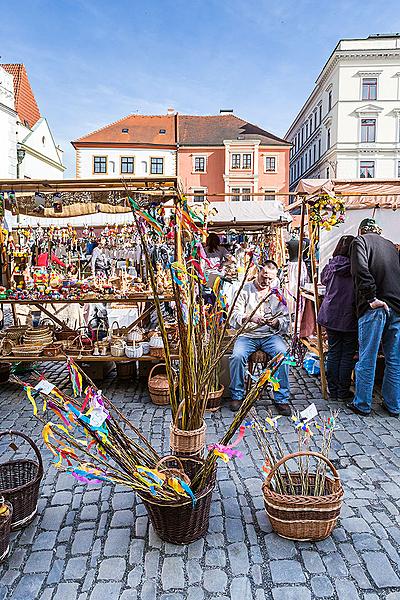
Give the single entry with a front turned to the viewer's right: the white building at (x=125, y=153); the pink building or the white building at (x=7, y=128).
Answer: the white building at (x=7, y=128)

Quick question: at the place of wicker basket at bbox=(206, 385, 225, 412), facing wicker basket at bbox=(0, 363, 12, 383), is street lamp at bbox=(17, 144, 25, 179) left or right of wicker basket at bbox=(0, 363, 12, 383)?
right

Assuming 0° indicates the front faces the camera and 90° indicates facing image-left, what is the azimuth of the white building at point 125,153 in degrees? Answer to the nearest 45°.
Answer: approximately 0°

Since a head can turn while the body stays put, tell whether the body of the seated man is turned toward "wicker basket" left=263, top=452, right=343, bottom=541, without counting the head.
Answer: yes

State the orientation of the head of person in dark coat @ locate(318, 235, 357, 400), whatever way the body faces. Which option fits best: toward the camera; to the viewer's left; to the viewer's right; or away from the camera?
away from the camera

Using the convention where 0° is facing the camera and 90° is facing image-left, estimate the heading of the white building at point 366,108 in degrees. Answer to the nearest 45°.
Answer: approximately 0°

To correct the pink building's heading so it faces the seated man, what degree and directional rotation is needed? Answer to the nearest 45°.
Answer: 0° — it already faces them

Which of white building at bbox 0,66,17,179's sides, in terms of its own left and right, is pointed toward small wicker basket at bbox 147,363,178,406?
right

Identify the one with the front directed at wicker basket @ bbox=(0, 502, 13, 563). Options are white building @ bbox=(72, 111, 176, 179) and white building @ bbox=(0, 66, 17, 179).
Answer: white building @ bbox=(72, 111, 176, 179)

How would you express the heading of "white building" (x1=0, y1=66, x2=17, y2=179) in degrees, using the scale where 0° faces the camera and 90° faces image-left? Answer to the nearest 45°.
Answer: approximately 270°
